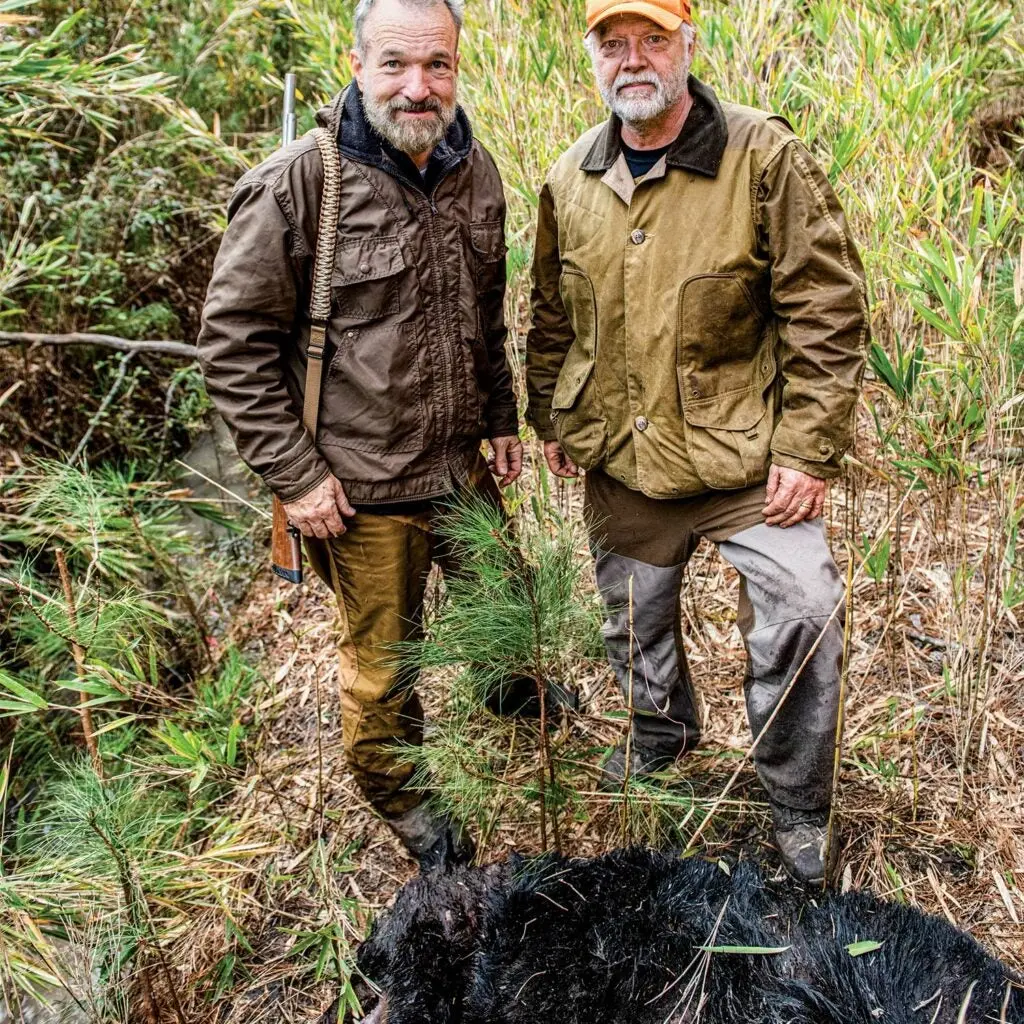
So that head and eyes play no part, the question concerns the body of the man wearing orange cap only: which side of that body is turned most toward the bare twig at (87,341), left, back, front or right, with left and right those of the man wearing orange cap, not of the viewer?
right

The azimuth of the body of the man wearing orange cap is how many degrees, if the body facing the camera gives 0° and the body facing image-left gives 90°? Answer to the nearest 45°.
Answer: approximately 45°

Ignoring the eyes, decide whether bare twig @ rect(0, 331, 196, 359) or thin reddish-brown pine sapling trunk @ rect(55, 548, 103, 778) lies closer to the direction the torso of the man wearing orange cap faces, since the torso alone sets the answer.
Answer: the thin reddish-brown pine sapling trunk

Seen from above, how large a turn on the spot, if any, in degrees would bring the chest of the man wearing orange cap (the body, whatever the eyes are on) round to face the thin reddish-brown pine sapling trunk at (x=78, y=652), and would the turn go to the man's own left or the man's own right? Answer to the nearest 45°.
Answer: approximately 45° to the man's own right

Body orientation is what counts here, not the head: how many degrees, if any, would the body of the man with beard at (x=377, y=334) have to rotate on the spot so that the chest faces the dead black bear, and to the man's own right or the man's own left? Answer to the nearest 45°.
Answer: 0° — they already face it
